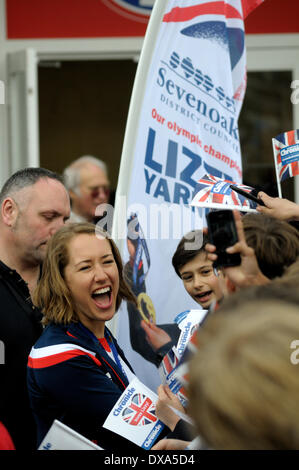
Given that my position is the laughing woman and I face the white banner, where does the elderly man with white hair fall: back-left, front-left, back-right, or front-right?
front-left

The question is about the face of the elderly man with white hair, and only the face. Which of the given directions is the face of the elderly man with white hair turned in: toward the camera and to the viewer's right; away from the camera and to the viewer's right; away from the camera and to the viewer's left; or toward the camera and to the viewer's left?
toward the camera and to the viewer's right

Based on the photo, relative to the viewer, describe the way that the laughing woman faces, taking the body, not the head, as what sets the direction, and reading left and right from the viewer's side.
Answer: facing the viewer and to the right of the viewer

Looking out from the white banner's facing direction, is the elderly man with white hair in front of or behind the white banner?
behind

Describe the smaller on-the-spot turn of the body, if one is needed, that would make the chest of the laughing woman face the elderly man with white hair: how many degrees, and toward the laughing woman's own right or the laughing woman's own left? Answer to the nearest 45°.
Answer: approximately 135° to the laughing woman's own left

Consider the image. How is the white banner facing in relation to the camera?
toward the camera

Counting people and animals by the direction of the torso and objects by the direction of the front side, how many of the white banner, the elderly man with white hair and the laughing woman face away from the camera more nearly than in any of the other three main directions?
0

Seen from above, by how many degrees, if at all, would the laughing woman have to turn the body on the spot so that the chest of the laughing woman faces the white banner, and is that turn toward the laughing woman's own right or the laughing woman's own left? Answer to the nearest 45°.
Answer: approximately 90° to the laughing woman's own left

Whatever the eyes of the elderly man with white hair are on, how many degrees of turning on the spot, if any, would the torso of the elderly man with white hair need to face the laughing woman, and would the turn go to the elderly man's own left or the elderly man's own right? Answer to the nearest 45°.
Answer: approximately 45° to the elderly man's own right

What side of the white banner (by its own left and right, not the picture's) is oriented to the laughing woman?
front

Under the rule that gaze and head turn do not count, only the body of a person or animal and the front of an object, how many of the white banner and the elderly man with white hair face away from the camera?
0

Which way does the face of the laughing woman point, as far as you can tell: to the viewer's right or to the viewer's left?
to the viewer's right

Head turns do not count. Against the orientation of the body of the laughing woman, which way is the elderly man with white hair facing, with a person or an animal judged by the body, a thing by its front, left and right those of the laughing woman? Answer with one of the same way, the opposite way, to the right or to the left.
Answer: the same way

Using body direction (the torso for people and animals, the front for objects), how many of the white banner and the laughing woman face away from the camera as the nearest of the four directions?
0
